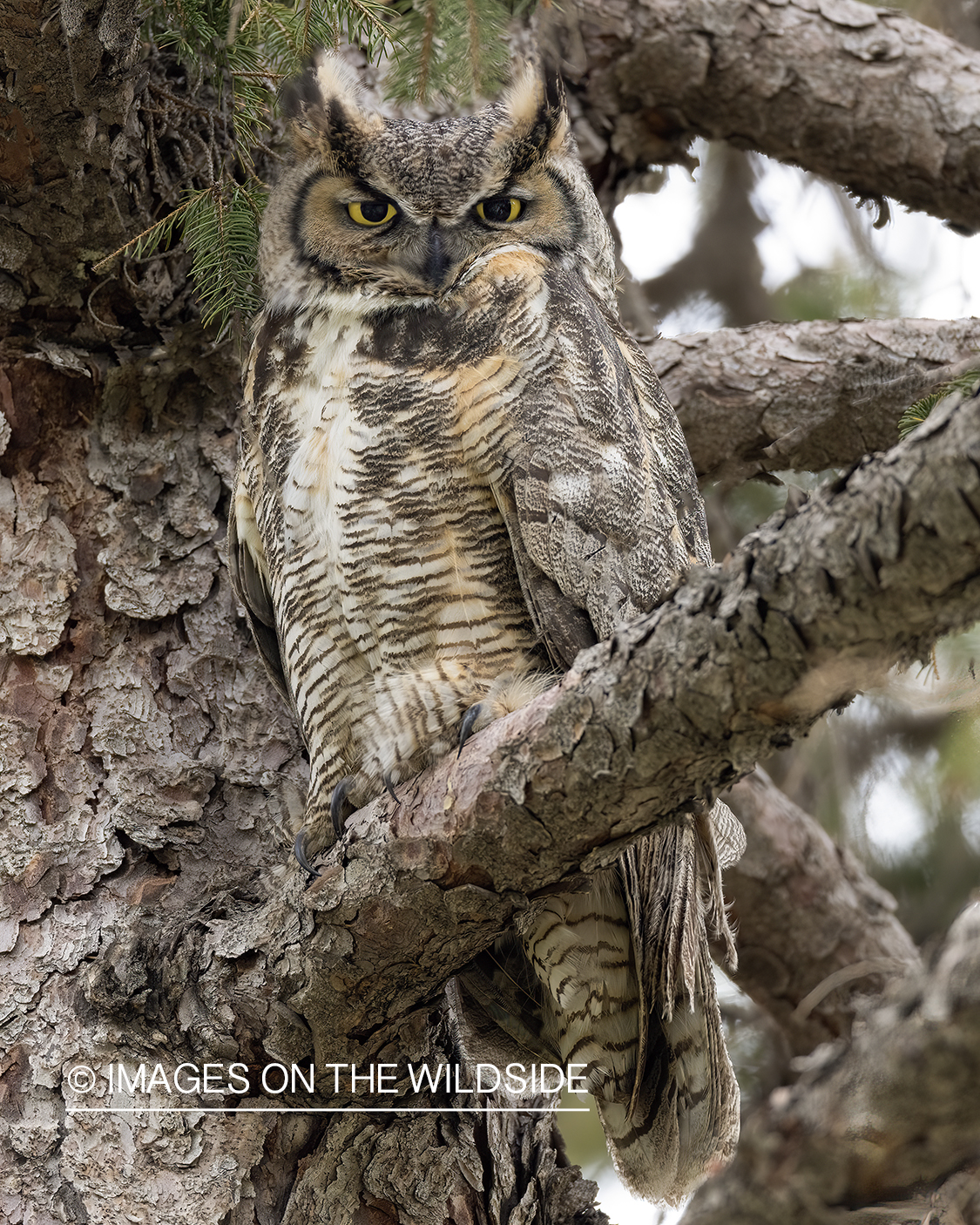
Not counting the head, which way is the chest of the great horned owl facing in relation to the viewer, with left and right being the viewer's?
facing the viewer and to the left of the viewer
